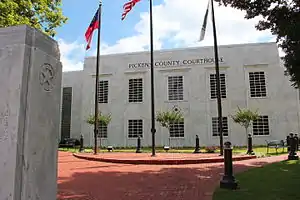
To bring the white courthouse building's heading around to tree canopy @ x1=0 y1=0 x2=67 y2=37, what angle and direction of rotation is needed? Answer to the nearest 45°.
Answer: approximately 45° to its right

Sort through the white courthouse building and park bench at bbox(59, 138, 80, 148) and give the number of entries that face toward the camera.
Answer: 2

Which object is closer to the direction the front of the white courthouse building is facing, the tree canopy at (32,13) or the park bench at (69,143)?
the tree canopy

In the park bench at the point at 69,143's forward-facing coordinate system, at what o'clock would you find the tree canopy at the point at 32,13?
The tree canopy is roughly at 12 o'clock from the park bench.

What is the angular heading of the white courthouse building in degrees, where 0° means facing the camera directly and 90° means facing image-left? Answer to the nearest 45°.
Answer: approximately 0°

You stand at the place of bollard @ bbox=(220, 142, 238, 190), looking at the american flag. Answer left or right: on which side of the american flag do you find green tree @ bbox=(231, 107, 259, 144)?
right
